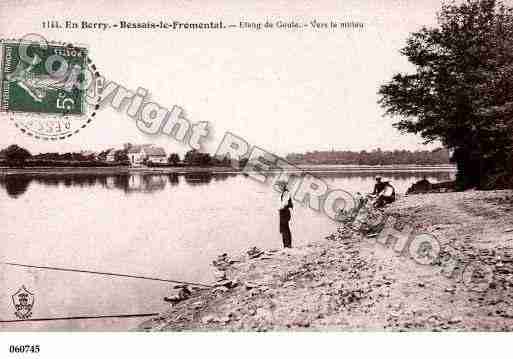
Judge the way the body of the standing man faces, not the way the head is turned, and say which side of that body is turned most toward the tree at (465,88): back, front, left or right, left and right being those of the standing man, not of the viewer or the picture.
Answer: back

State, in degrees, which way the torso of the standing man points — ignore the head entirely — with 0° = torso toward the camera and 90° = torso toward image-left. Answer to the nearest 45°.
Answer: approximately 90°
